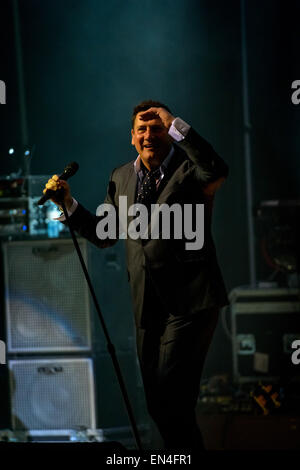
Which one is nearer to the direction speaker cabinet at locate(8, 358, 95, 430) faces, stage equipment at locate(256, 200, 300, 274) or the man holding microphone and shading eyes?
the man holding microphone and shading eyes

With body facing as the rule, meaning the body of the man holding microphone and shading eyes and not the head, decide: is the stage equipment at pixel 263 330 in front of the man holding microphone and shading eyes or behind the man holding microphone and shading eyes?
behind

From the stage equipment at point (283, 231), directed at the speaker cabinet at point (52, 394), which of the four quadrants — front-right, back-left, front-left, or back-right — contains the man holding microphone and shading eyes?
front-left

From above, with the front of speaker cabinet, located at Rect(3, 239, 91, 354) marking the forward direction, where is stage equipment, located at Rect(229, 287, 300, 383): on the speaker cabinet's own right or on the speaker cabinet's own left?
on the speaker cabinet's own left

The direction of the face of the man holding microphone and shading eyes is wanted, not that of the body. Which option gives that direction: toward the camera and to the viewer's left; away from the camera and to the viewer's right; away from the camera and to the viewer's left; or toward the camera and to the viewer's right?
toward the camera and to the viewer's left

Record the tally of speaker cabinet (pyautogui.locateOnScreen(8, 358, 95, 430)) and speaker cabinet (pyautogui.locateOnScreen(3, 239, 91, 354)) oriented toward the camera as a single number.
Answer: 2

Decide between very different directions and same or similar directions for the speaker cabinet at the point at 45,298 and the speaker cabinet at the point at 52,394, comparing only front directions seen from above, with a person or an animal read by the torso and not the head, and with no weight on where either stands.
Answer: same or similar directions

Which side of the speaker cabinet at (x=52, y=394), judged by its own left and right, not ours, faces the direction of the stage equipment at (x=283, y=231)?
left

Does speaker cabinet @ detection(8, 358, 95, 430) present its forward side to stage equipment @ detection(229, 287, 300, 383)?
no

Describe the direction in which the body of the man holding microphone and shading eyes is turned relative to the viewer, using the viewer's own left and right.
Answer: facing the viewer and to the left of the viewer

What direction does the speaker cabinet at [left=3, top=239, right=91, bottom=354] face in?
toward the camera

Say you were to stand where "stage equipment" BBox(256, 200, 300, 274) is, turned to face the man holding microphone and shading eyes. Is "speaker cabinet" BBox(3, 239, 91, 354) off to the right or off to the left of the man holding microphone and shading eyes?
right
